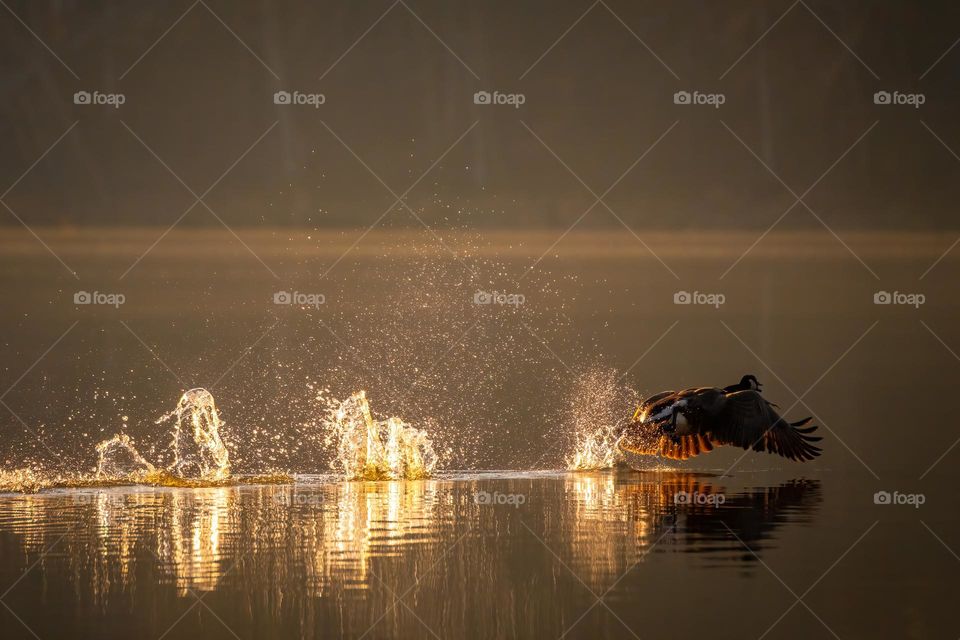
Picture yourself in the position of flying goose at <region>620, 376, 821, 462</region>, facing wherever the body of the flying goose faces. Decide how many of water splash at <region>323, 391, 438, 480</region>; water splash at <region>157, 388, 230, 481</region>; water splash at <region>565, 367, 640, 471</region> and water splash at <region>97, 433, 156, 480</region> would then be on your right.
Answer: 0

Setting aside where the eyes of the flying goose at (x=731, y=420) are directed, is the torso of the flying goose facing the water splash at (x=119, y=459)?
no

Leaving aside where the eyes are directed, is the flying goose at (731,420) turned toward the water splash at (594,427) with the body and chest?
no

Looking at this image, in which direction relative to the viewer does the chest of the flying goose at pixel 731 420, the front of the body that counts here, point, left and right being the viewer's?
facing away from the viewer and to the right of the viewer

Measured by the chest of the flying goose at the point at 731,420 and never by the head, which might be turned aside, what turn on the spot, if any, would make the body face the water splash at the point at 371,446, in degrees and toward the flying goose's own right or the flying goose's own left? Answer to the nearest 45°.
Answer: approximately 135° to the flying goose's own left

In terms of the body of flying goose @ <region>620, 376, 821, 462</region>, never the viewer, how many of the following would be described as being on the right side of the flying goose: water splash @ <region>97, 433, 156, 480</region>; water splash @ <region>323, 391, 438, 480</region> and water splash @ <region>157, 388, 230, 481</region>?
0

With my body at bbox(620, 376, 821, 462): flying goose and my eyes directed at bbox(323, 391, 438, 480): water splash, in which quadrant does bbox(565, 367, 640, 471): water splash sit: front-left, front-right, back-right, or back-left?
front-right

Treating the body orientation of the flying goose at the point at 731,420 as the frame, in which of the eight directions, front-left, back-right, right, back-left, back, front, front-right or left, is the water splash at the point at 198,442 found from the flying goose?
back-left
